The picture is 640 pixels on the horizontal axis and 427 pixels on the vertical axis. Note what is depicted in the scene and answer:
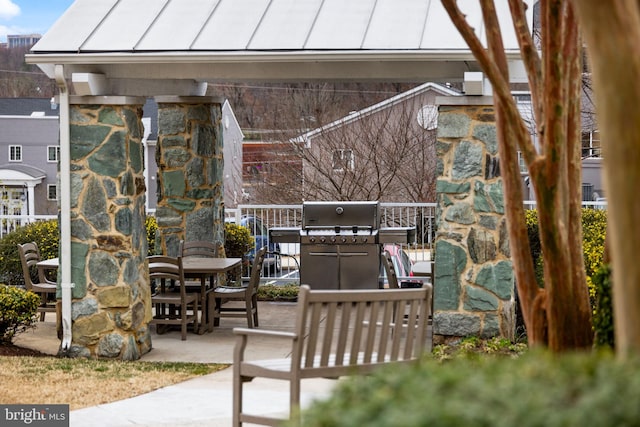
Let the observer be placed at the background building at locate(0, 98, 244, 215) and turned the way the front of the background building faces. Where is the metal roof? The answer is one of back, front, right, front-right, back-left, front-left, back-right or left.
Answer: front

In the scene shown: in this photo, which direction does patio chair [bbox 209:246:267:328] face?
to the viewer's left

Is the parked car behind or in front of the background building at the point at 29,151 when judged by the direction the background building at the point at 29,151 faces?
in front

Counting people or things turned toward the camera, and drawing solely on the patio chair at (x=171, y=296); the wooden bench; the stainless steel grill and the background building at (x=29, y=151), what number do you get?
2

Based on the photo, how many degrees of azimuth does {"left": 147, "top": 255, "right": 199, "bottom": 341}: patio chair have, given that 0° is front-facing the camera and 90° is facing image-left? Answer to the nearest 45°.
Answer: approximately 225°

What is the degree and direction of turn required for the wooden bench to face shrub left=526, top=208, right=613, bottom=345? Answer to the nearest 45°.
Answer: approximately 90° to its right

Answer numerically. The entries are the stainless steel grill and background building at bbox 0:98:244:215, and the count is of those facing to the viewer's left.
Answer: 0

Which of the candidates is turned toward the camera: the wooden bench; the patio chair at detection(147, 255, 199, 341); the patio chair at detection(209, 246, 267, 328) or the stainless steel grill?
the stainless steel grill

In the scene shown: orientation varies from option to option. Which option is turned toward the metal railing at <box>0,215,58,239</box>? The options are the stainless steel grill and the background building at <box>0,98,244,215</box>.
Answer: the background building

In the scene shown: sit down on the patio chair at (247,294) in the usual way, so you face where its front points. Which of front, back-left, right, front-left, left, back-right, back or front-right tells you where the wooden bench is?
left

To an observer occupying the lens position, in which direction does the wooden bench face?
facing away from the viewer and to the left of the viewer

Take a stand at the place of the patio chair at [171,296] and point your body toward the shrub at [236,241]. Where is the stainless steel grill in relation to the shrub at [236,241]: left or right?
right

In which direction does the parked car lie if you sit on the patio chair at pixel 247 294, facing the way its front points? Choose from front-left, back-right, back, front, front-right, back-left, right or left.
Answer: right

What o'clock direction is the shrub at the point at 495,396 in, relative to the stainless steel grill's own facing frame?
The shrub is roughly at 12 o'clock from the stainless steel grill.

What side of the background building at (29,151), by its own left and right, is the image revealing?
front

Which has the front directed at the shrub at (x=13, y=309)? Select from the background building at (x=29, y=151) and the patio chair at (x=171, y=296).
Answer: the background building

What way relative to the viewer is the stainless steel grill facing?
toward the camera

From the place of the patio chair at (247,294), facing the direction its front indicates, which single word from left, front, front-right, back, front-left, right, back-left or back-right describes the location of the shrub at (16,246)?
front-right
